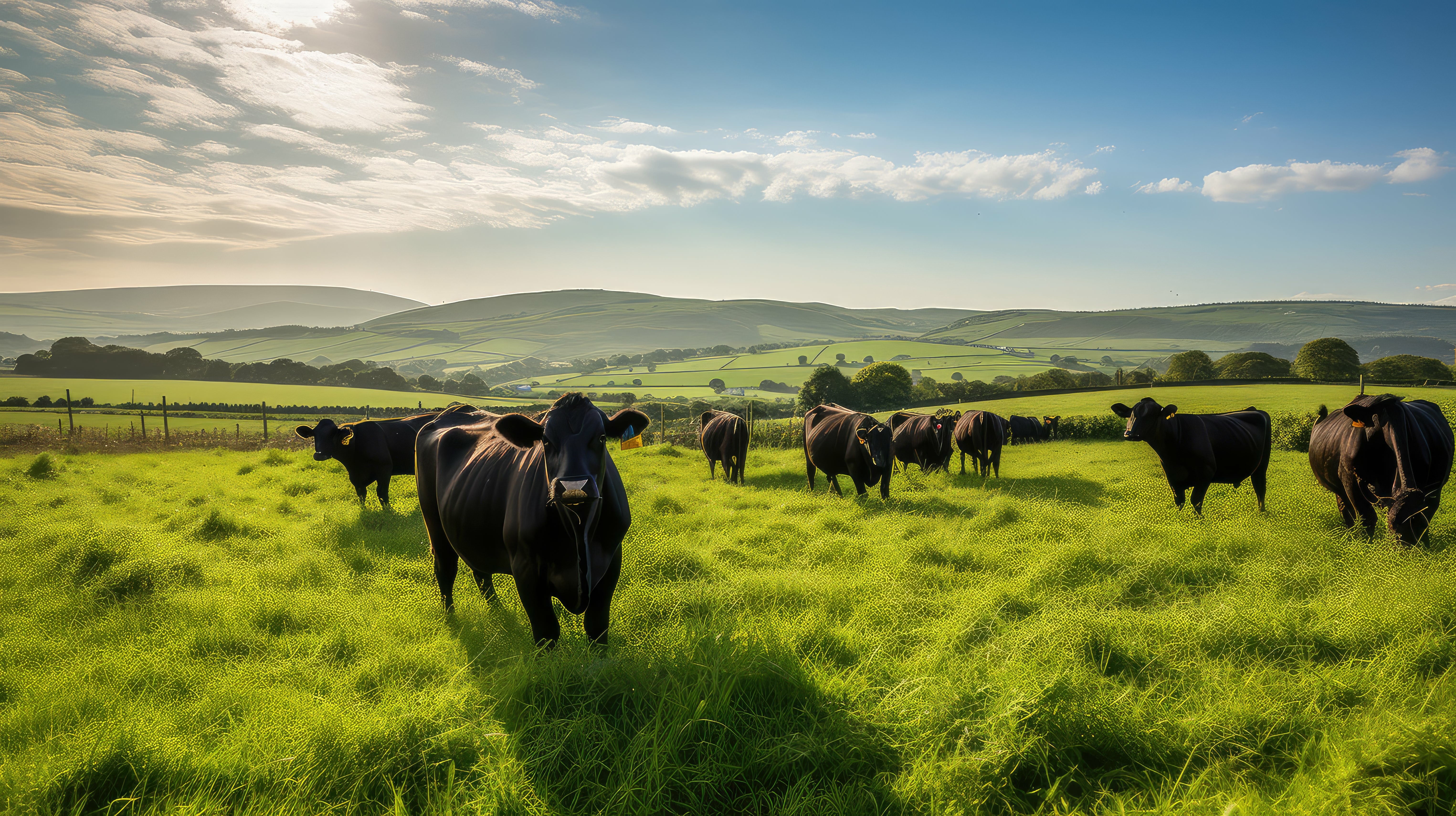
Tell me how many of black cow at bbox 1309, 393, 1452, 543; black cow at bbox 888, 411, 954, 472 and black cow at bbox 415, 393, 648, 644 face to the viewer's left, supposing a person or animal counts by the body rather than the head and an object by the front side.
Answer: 0

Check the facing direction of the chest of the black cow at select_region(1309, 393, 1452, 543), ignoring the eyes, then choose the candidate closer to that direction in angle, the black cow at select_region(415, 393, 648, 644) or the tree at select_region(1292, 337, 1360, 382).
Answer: the black cow

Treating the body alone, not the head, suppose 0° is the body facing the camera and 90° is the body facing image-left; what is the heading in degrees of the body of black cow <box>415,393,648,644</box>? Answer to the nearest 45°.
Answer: approximately 315°

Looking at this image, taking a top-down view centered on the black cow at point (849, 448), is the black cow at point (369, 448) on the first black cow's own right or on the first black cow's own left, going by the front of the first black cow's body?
on the first black cow's own right

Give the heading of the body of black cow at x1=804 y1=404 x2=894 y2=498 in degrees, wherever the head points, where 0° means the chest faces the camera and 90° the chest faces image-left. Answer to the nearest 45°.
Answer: approximately 315°

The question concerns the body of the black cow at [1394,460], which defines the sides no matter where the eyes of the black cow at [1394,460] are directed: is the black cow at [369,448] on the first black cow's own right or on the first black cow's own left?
on the first black cow's own right

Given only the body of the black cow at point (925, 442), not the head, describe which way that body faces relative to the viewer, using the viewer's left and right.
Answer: facing the viewer and to the right of the viewer

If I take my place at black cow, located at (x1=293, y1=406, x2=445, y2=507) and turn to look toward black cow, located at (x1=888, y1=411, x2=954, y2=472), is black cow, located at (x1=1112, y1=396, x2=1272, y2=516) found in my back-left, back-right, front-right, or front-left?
front-right

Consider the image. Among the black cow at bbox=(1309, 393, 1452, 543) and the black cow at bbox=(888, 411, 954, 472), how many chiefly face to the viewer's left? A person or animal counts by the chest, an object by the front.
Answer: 0

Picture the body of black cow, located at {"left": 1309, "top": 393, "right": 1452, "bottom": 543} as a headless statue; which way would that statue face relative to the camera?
toward the camera

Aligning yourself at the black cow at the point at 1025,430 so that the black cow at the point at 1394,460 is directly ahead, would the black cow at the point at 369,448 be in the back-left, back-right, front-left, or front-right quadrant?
front-right
